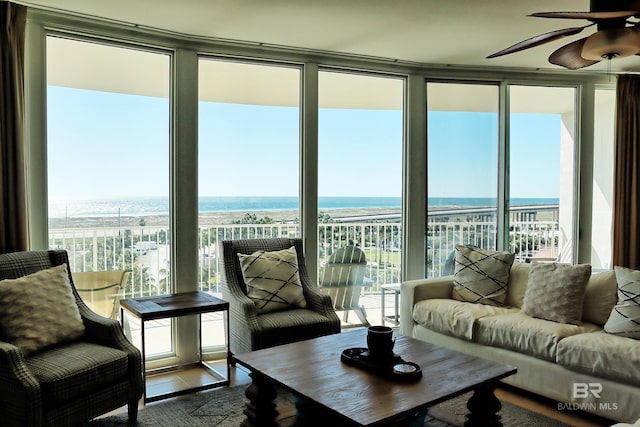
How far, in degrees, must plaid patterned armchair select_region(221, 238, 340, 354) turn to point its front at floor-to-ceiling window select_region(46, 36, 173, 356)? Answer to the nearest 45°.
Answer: approximately 135° to its right

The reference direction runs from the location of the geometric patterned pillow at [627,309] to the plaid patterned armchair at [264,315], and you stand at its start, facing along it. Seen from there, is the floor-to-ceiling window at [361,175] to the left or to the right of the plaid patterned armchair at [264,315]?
right

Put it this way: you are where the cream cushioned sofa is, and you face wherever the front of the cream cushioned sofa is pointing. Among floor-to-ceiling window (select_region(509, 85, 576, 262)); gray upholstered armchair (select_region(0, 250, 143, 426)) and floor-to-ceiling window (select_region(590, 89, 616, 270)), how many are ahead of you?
1

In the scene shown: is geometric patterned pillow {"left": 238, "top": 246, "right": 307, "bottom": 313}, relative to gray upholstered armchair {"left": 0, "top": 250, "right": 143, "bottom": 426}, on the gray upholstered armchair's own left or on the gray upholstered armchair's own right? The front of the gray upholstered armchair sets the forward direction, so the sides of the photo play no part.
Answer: on the gray upholstered armchair's own left

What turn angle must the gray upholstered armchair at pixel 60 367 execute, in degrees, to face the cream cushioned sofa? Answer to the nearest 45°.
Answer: approximately 45° to its left

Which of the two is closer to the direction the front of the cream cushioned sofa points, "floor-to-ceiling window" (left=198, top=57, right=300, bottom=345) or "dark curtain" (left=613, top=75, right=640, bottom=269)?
the floor-to-ceiling window

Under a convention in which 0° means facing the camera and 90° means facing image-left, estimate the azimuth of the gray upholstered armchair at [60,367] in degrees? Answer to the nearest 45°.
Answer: approximately 315°

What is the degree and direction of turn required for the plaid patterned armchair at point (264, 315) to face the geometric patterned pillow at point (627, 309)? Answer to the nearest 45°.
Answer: approximately 45° to its left

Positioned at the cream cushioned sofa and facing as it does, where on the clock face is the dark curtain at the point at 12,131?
The dark curtain is roughly at 1 o'clock from the cream cushioned sofa.

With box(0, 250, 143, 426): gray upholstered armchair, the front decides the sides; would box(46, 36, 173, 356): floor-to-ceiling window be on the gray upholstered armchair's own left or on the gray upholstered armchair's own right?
on the gray upholstered armchair's own left

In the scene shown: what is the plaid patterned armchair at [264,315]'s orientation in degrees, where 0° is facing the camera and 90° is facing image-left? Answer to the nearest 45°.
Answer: approximately 315°

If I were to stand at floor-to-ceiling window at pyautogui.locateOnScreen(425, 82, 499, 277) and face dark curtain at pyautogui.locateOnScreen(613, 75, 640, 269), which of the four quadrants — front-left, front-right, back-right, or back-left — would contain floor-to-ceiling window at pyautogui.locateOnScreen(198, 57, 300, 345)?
back-right

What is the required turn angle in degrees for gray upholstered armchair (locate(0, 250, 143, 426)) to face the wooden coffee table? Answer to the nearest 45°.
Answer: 0° — it already faces it

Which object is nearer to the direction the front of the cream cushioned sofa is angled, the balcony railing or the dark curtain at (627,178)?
the balcony railing
